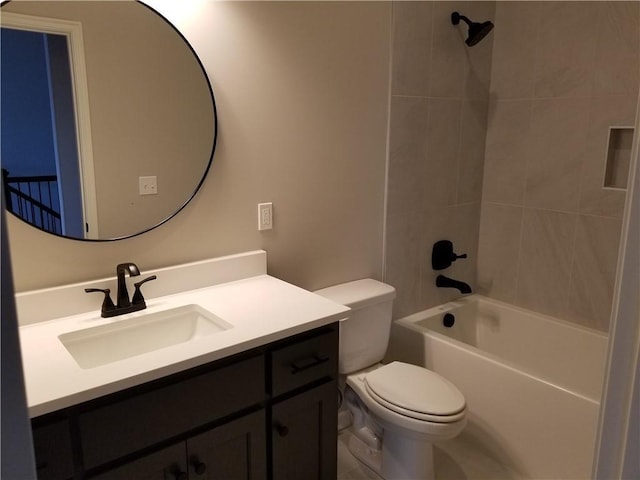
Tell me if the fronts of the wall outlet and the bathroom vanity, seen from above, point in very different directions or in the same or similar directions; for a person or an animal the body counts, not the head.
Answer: same or similar directions

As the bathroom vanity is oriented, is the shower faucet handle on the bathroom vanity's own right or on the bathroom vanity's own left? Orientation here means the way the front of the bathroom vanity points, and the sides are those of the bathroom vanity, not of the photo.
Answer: on the bathroom vanity's own left

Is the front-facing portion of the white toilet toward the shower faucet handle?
no

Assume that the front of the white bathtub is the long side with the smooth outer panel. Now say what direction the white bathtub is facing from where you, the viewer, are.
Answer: facing the viewer and to the left of the viewer

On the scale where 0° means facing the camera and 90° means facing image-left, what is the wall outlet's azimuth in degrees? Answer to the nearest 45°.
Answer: approximately 315°

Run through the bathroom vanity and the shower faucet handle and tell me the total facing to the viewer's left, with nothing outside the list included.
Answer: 0

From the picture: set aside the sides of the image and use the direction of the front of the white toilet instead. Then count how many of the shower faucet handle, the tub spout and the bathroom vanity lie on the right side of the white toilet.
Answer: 1

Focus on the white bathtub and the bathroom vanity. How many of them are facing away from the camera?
0

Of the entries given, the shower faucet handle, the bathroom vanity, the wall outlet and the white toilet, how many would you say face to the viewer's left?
0
